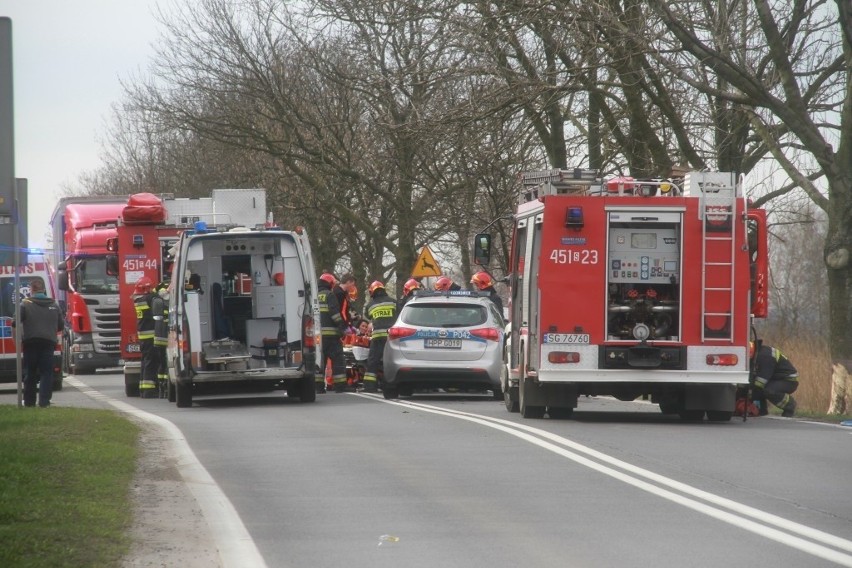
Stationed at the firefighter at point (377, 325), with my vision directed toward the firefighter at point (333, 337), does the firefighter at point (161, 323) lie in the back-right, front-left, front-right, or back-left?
front-left

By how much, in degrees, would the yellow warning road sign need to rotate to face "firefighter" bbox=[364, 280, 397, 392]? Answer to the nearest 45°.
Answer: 0° — it already faces them

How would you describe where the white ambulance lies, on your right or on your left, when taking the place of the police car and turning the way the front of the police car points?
on your left

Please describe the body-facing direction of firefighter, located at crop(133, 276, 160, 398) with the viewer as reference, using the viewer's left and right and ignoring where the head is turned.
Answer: facing to the right of the viewer

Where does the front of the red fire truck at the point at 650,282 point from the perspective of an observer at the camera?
facing away from the viewer

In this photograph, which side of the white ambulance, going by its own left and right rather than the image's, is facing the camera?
back

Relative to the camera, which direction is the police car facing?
away from the camera

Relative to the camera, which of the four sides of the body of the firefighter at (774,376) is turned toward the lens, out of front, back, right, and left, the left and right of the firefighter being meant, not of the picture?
left

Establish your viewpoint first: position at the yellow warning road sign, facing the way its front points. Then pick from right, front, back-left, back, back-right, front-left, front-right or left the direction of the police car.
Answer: front

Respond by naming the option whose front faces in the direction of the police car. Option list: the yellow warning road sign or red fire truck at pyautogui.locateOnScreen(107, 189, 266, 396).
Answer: the yellow warning road sign

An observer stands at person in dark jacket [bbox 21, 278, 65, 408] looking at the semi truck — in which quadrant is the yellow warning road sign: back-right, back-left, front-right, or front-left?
front-right

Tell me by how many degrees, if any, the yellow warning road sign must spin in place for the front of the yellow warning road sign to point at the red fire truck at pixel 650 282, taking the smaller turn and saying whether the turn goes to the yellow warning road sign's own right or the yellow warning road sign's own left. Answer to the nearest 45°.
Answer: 0° — it already faces it

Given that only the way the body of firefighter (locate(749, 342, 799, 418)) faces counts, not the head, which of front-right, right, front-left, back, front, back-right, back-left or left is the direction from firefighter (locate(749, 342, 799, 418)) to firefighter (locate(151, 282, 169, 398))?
front

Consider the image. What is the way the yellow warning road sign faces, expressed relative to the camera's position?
facing the viewer
